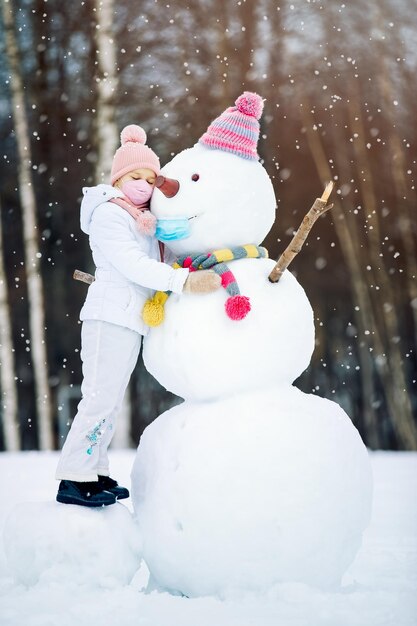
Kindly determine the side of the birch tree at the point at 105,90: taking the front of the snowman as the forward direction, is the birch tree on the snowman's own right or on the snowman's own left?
on the snowman's own right

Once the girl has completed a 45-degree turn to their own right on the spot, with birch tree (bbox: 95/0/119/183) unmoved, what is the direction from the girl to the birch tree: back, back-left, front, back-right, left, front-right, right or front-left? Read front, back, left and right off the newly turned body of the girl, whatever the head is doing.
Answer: back-left

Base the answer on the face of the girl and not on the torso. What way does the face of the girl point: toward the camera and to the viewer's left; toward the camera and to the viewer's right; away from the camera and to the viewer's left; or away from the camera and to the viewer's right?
toward the camera and to the viewer's right

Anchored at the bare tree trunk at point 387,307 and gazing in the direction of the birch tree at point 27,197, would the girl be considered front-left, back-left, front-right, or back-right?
front-left

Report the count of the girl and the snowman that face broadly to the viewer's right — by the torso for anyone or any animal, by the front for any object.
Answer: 1

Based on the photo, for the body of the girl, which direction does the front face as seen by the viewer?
to the viewer's right

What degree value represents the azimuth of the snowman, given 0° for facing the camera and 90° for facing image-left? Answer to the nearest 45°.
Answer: approximately 45°

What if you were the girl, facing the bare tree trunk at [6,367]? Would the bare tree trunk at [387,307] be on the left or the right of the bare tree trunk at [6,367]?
right
